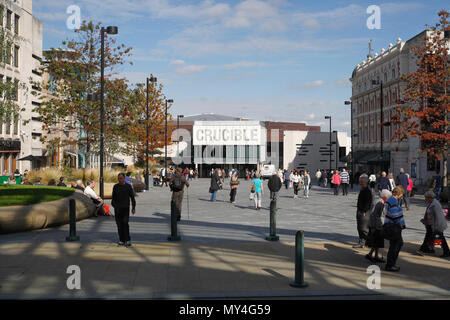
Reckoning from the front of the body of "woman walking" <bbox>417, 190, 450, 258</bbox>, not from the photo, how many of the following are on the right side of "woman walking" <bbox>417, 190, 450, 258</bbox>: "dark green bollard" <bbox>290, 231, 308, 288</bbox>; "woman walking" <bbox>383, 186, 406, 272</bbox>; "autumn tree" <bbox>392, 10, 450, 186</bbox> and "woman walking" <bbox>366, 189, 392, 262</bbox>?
1

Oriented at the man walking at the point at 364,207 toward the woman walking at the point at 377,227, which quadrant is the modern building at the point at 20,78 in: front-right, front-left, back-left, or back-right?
back-right

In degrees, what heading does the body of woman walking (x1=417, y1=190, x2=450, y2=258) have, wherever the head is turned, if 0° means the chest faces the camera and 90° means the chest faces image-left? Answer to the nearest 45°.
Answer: approximately 90°

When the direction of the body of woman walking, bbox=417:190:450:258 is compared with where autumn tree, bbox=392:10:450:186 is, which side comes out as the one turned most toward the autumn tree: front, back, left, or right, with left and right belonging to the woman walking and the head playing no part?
right

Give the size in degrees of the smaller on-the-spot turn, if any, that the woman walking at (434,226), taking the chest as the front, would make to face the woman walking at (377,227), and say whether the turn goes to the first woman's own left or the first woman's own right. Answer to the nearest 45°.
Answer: approximately 45° to the first woman's own left

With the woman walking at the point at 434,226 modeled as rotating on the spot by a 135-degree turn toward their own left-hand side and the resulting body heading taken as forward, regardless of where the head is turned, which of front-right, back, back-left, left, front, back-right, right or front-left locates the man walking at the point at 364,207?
back-right

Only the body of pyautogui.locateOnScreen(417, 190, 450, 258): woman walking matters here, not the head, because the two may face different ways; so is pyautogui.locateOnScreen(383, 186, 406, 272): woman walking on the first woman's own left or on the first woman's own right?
on the first woman's own left

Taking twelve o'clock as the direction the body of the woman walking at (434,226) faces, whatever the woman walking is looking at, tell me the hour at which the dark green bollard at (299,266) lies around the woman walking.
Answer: The dark green bollard is roughly at 10 o'clock from the woman walking.
